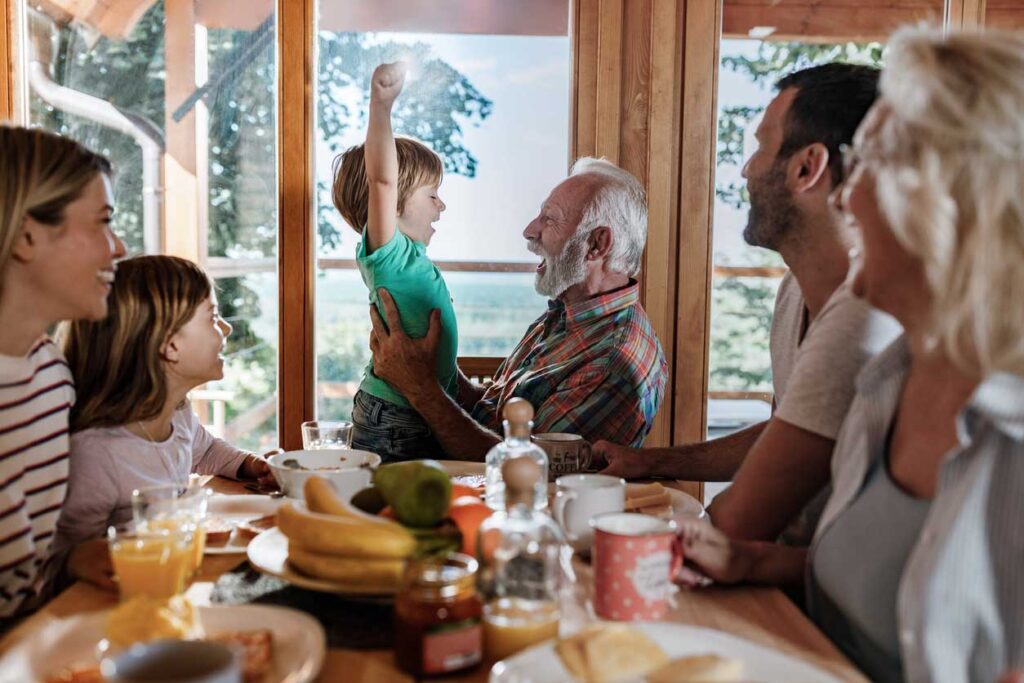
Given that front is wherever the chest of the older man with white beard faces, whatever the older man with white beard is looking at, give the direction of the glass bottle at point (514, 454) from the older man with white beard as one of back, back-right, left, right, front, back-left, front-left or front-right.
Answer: left

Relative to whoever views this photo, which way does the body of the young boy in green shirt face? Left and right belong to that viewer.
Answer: facing to the right of the viewer

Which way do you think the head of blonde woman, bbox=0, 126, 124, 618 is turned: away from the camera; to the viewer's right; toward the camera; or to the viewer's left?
to the viewer's right

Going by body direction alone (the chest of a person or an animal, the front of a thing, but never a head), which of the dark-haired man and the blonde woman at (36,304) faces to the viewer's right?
the blonde woman

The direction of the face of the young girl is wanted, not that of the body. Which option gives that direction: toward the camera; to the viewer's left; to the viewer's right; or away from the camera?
to the viewer's right

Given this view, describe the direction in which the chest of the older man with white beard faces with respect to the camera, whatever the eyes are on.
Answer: to the viewer's left

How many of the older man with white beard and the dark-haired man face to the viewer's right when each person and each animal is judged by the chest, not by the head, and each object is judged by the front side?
0

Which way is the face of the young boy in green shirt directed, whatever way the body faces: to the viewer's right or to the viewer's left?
to the viewer's right

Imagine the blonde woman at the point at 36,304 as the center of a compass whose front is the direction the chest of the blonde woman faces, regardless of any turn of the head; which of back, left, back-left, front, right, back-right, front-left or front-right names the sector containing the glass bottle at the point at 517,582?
front-right

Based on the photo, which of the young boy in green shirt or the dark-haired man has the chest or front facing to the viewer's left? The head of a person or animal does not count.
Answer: the dark-haired man

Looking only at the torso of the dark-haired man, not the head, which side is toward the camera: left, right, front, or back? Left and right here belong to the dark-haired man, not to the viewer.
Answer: left

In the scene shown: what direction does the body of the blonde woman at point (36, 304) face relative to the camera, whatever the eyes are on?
to the viewer's right

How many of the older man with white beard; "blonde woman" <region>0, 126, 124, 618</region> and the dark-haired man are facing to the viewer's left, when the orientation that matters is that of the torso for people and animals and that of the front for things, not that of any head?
2
